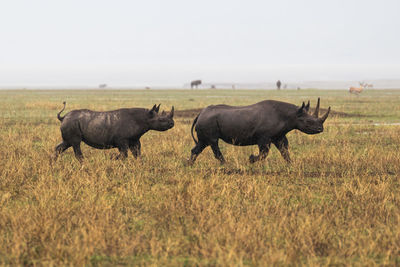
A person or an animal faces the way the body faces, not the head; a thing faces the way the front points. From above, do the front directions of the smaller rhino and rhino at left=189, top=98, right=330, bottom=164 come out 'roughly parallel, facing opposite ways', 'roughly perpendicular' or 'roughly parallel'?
roughly parallel

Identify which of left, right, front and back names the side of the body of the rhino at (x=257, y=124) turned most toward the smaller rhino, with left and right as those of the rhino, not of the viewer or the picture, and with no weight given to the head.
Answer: back

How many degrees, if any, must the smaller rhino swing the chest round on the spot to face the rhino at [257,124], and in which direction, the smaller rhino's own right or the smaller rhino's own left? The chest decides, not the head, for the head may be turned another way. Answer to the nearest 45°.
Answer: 0° — it already faces it

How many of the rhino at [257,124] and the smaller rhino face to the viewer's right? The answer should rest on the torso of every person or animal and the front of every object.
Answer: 2

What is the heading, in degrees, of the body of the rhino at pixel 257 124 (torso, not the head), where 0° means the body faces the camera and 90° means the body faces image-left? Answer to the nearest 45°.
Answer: approximately 270°

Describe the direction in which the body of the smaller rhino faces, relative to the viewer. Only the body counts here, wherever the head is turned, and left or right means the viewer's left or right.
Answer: facing to the right of the viewer
